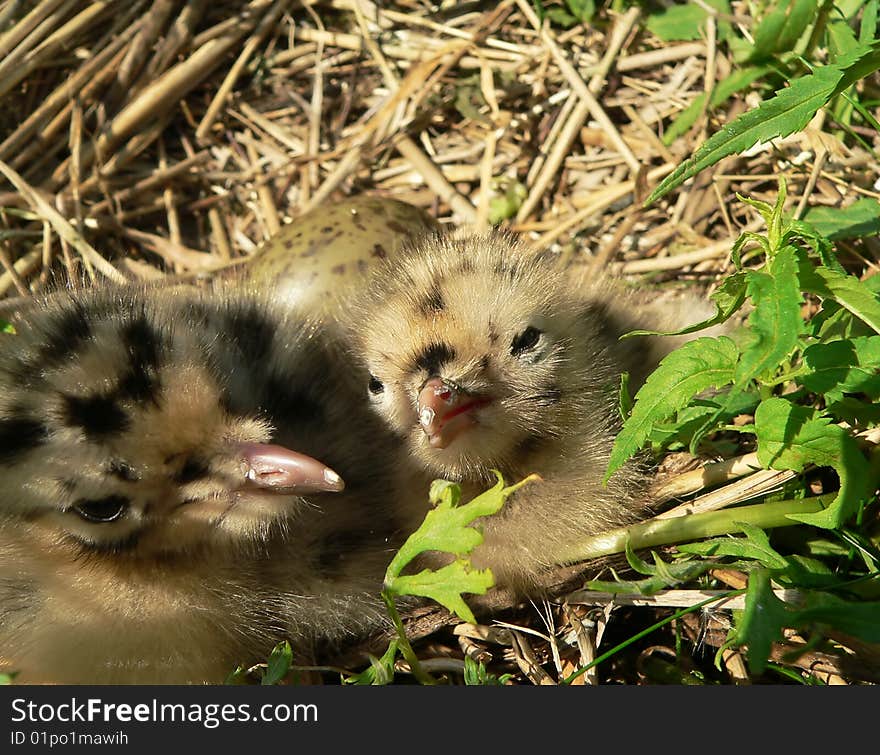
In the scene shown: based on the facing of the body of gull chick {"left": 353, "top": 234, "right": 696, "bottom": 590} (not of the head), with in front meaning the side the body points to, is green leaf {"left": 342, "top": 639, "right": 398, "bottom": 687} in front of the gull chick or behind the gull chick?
in front

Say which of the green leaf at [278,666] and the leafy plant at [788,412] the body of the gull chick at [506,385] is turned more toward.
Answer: the green leaf

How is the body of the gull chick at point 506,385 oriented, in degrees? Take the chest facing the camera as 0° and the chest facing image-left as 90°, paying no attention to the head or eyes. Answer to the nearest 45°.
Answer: approximately 45°

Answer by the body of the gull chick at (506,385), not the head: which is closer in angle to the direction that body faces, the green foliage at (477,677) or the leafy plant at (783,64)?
the green foliage

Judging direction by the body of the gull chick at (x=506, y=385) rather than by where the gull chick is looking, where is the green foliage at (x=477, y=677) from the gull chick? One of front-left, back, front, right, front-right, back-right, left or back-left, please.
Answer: front-left
